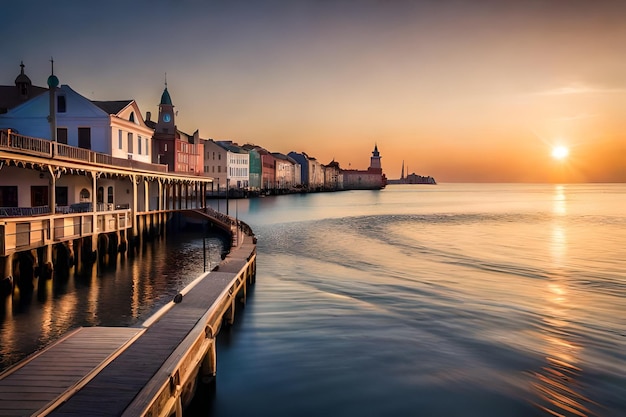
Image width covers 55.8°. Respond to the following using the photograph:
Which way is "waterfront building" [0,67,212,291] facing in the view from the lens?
facing the viewer and to the right of the viewer
